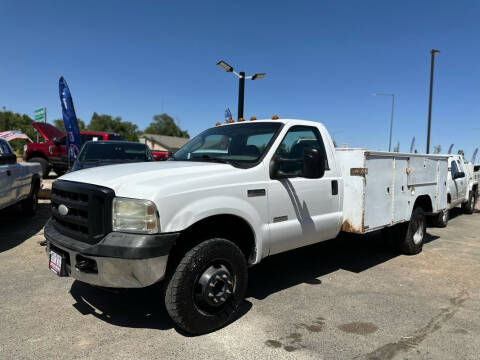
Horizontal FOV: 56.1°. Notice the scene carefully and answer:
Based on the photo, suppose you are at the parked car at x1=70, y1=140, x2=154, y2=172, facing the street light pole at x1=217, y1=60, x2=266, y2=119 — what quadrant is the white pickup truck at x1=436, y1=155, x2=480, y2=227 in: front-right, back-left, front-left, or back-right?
front-right

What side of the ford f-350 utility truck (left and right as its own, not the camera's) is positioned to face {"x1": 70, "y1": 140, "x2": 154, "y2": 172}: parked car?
right

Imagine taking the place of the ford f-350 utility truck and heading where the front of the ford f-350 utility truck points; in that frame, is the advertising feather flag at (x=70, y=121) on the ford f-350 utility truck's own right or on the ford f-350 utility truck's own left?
on the ford f-350 utility truck's own right

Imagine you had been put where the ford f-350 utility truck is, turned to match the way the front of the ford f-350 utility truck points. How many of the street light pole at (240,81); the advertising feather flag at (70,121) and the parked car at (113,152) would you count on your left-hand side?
0

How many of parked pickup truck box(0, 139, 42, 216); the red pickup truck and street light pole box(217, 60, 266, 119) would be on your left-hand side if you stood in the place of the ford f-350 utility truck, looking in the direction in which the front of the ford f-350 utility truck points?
0

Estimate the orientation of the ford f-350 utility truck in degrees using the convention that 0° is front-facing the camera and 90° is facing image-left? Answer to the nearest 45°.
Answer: approximately 45°

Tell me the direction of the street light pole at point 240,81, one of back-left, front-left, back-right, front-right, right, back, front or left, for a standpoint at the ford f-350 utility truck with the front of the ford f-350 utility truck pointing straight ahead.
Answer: back-right

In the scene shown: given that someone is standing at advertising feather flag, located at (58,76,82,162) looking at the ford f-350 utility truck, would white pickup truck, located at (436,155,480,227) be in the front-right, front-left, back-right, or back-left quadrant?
front-left

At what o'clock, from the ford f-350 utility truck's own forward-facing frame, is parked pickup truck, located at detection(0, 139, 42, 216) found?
The parked pickup truck is roughly at 3 o'clock from the ford f-350 utility truck.

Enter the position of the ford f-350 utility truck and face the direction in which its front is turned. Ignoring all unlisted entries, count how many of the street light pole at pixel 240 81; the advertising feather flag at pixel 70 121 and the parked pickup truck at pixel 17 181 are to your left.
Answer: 0

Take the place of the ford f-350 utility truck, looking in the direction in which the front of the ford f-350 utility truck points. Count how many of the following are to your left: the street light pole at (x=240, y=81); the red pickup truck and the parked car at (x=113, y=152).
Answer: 0

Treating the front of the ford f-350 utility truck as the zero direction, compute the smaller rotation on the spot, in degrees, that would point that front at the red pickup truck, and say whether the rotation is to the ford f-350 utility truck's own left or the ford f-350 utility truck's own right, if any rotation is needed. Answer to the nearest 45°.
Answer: approximately 90° to the ford f-350 utility truck's own right

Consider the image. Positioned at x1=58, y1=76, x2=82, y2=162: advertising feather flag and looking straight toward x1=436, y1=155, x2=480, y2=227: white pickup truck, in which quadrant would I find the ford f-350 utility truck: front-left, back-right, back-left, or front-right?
front-right

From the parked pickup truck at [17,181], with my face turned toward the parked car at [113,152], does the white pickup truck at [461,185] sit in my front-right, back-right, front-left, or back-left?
front-right
